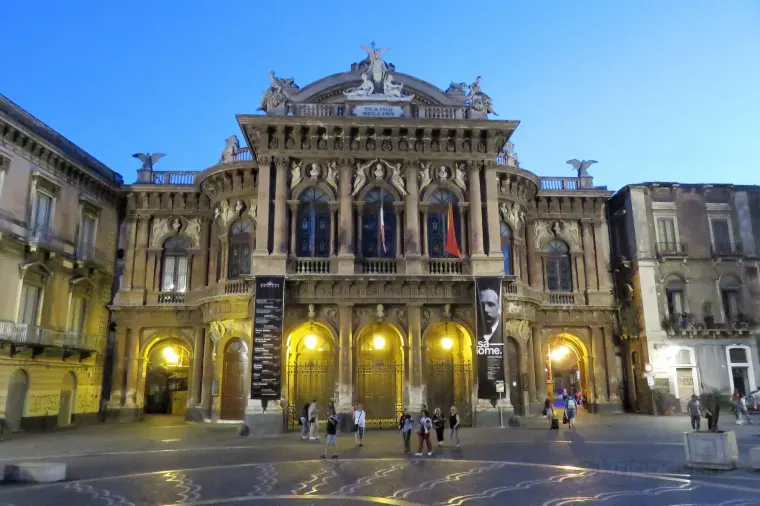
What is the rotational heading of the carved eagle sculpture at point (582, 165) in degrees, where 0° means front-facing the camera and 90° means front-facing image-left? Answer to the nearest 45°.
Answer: approximately 0°

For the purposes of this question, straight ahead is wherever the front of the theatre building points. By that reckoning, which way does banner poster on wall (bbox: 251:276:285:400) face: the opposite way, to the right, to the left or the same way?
the same way

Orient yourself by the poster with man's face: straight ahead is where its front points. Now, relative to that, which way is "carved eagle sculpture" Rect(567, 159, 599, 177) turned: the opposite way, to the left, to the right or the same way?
the same way

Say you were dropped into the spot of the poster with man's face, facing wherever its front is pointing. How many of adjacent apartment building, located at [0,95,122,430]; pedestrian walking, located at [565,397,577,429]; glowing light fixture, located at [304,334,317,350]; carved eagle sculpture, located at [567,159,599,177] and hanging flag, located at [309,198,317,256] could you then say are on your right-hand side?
3

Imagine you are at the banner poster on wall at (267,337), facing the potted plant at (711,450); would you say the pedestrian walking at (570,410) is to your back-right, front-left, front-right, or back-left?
front-left

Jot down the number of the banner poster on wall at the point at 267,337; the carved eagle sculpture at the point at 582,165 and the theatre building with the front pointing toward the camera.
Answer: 3

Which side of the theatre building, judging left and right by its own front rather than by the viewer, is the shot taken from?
front

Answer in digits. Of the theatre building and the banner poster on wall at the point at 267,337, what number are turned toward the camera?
2

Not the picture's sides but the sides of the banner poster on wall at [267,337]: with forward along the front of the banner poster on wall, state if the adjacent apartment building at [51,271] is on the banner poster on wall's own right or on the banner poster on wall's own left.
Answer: on the banner poster on wall's own right

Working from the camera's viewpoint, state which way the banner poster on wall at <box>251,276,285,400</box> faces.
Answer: facing the viewer

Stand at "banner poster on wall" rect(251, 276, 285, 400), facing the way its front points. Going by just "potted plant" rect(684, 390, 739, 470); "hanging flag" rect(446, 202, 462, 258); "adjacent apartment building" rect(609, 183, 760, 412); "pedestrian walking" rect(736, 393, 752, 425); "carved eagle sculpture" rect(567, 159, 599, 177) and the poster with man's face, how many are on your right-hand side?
0

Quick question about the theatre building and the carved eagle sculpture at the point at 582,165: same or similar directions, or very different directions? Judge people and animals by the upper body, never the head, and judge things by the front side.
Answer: same or similar directions

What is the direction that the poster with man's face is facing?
toward the camera

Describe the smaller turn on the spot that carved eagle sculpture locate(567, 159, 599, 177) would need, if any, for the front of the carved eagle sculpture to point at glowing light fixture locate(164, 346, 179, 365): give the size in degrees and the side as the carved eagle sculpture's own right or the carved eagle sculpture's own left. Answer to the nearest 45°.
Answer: approximately 90° to the carved eagle sculpture's own right

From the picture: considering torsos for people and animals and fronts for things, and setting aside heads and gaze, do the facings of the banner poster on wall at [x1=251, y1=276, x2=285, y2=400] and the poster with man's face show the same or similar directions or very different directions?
same or similar directions

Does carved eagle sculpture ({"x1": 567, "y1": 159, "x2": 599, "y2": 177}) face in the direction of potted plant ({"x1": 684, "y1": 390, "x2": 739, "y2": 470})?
yes

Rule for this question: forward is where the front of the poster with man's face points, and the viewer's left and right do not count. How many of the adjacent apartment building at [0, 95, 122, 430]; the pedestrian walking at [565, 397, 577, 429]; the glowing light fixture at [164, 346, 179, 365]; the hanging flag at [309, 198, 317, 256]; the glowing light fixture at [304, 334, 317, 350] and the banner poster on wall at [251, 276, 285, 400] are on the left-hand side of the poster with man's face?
1

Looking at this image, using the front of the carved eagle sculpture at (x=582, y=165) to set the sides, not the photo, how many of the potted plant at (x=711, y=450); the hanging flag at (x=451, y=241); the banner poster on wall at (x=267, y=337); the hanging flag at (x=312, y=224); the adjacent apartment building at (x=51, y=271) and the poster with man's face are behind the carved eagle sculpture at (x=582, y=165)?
0

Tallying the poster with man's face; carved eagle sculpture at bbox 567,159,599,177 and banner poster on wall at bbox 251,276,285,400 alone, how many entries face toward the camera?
3
